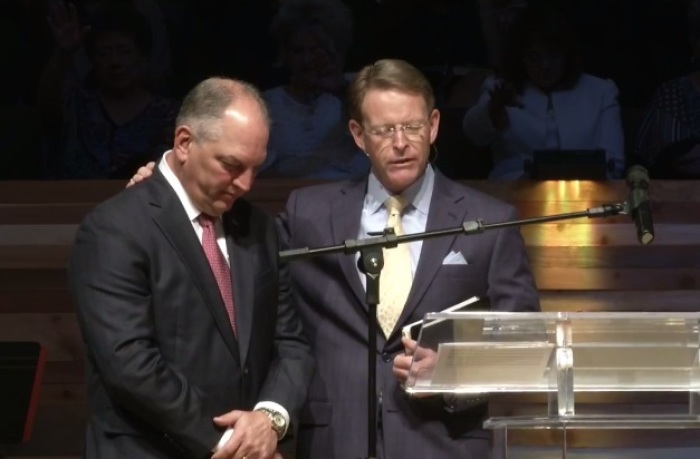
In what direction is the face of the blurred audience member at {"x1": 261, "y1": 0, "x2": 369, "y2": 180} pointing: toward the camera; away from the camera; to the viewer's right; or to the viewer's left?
toward the camera

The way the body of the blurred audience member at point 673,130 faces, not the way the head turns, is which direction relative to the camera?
toward the camera

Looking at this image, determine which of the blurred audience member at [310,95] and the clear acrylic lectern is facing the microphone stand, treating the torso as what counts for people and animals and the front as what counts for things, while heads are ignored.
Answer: the blurred audience member

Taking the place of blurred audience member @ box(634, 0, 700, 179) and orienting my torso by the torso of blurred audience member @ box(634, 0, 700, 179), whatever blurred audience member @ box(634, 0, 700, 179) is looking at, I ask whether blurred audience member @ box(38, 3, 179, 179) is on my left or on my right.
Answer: on my right

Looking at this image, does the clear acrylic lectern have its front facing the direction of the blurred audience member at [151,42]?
no

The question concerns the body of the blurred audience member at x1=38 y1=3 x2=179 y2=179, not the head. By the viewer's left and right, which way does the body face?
facing the viewer

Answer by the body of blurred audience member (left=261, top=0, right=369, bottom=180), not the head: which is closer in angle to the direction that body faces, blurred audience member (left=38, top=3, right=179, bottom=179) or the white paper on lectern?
the white paper on lectern

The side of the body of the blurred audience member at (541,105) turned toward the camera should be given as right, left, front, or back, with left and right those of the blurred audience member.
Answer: front

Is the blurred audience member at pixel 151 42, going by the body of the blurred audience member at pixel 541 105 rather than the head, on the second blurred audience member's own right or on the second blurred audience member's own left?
on the second blurred audience member's own right

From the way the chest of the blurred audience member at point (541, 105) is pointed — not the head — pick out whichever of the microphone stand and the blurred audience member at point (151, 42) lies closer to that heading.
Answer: the microphone stand

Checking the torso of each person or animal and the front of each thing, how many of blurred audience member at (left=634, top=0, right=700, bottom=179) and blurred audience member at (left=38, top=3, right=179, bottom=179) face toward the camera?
2

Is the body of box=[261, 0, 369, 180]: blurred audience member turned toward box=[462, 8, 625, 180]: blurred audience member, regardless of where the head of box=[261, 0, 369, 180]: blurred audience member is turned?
no
